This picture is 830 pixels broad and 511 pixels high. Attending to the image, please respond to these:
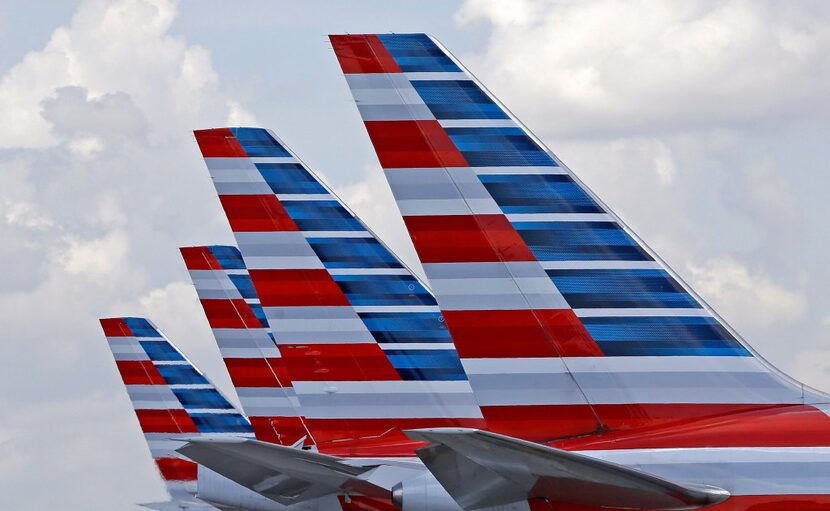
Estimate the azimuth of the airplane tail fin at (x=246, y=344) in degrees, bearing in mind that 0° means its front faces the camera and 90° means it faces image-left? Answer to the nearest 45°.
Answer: approximately 270°

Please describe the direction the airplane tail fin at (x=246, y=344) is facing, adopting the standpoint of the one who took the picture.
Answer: facing to the right of the viewer
